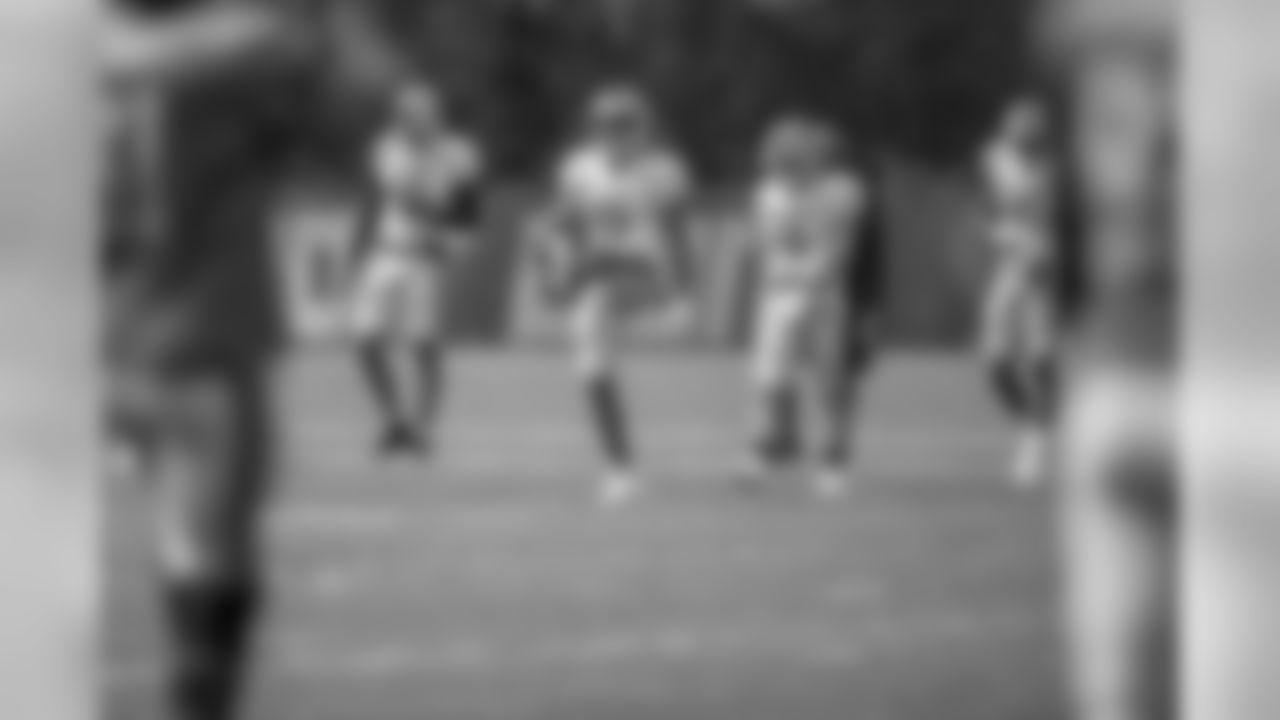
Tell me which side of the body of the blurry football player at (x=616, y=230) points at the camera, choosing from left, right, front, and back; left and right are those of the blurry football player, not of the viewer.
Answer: front
